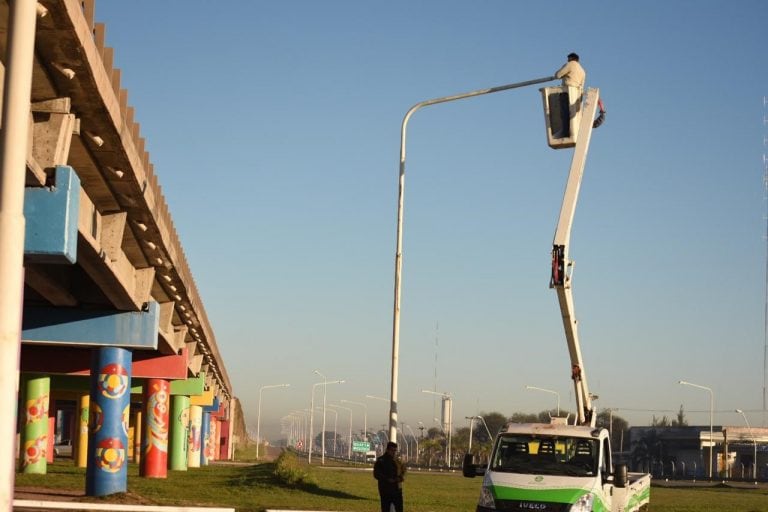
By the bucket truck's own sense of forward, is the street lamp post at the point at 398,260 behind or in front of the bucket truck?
behind

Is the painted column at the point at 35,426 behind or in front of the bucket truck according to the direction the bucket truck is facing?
behind

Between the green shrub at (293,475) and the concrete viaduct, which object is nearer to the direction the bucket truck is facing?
the concrete viaduct

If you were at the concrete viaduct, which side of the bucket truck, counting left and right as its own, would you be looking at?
right

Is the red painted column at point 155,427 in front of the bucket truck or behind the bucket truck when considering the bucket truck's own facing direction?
behind

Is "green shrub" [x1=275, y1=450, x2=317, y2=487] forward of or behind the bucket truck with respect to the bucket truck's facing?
behind

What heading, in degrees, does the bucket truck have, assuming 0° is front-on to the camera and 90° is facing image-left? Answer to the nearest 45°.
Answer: approximately 0°
